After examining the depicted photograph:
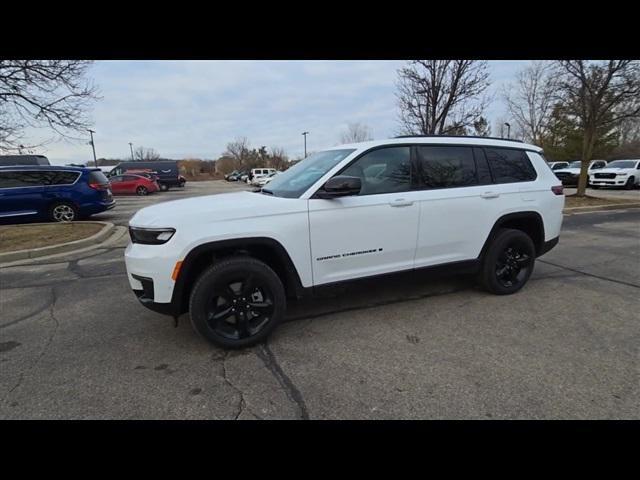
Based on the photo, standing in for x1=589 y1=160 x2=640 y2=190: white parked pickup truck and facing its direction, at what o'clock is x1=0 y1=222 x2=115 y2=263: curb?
The curb is roughly at 11 o'clock from the white parked pickup truck.

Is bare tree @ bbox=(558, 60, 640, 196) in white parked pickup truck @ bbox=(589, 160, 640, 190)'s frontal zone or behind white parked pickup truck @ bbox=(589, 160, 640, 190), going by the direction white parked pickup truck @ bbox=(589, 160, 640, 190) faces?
frontal zone

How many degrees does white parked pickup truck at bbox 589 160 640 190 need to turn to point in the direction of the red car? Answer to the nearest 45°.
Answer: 0° — it already faces it

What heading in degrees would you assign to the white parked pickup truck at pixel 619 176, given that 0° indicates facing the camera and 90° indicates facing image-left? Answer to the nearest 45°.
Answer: approximately 45°

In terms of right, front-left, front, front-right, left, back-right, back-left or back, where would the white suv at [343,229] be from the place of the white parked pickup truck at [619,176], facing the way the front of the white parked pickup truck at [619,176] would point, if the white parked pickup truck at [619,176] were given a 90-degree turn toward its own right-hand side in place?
back-left

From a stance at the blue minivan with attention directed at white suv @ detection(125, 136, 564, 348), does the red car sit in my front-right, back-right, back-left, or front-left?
back-left

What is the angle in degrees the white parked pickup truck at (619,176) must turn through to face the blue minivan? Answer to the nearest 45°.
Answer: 0° — it already faces it
